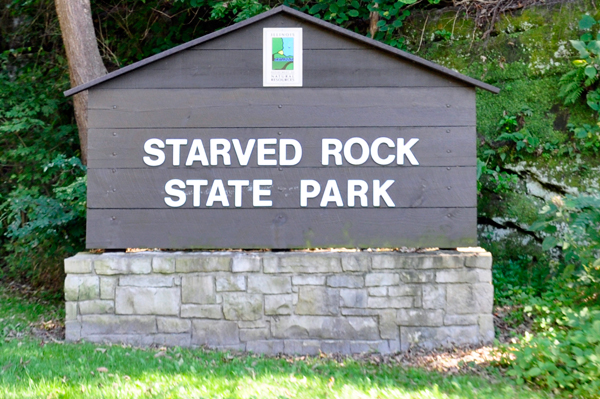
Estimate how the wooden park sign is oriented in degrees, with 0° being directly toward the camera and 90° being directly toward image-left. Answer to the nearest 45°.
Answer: approximately 0°

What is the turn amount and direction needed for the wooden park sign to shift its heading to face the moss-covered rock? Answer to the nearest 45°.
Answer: approximately 135° to its left
